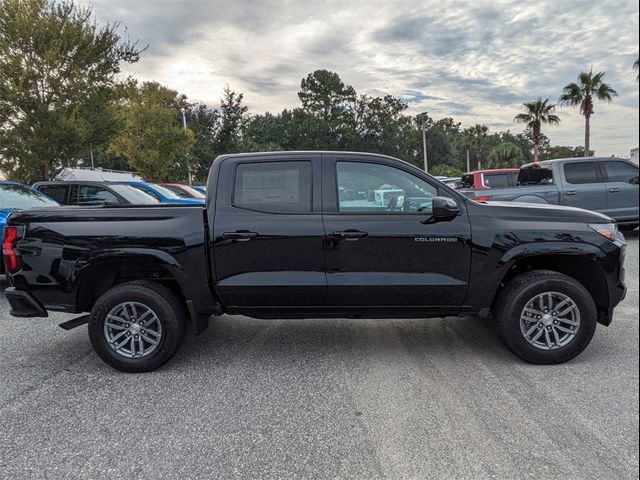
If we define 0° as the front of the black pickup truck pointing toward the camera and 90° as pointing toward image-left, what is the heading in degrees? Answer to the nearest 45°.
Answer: approximately 270°

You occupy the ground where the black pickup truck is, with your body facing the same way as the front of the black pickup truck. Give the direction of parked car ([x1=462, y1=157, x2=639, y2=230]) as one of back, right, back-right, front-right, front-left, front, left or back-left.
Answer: front-left

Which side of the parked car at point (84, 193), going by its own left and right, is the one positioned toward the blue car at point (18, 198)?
right

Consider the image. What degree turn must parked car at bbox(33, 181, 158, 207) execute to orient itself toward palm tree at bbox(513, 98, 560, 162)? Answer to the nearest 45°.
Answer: approximately 90° to its left

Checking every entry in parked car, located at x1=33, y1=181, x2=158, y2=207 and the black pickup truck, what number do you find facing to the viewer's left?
0

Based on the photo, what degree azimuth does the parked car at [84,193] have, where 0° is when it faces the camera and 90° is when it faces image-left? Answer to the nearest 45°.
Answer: approximately 315°

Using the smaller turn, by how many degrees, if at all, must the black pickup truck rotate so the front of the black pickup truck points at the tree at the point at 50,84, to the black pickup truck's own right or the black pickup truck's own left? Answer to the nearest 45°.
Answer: approximately 135° to the black pickup truck's own left

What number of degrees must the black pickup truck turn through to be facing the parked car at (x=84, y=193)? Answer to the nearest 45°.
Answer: approximately 135° to its left

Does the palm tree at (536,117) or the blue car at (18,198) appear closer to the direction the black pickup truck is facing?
the palm tree

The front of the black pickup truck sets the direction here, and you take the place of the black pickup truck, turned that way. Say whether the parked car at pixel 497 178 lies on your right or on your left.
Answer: on your left
